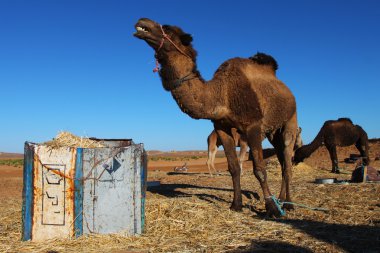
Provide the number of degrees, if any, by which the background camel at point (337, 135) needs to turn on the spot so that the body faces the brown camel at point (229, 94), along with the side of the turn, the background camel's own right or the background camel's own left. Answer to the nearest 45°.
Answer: approximately 90° to the background camel's own left

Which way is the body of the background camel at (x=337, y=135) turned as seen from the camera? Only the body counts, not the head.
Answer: to the viewer's left

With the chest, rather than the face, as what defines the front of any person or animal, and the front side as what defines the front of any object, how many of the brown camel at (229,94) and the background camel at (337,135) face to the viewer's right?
0

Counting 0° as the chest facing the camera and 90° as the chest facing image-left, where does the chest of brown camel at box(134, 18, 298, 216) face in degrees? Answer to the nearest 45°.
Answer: approximately 45°

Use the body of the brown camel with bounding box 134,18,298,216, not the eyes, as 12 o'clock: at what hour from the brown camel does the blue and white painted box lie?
The blue and white painted box is roughly at 12 o'clock from the brown camel.

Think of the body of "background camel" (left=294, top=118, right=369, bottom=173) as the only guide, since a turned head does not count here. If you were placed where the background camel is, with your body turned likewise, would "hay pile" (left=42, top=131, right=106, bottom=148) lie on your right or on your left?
on your left

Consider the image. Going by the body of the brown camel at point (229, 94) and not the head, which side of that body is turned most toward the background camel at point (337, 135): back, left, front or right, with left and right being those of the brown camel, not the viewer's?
back

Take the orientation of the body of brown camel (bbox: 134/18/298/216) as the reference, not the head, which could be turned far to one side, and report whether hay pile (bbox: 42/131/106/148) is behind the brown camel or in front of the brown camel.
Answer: in front

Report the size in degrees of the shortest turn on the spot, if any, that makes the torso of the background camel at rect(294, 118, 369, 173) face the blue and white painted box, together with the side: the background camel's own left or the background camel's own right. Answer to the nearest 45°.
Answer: approximately 90° to the background camel's own left
